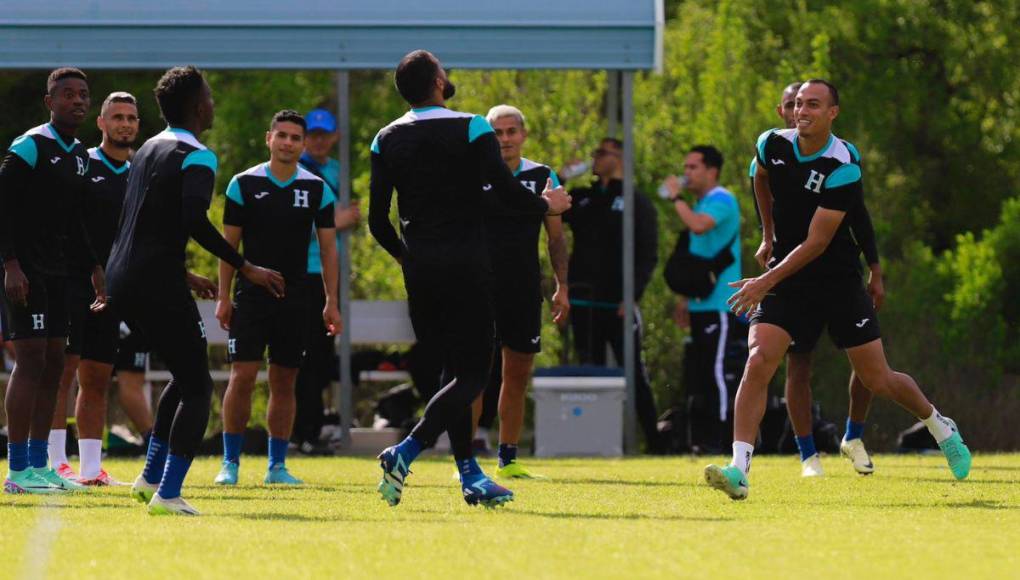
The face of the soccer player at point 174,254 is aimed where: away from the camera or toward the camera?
away from the camera

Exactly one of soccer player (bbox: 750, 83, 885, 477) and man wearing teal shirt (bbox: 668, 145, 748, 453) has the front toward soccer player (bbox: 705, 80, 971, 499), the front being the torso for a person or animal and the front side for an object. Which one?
soccer player (bbox: 750, 83, 885, 477)

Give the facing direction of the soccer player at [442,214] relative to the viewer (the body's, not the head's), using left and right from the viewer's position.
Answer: facing away from the viewer and to the right of the viewer

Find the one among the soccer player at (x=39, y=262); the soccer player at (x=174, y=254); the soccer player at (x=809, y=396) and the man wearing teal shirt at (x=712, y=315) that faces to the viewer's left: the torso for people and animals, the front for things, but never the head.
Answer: the man wearing teal shirt

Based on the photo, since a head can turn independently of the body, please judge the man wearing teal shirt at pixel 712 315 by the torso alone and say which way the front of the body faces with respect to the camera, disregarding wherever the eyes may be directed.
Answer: to the viewer's left

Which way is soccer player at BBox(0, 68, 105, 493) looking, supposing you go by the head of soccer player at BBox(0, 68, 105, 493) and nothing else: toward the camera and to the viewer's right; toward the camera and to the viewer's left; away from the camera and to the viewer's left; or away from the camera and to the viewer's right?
toward the camera and to the viewer's right

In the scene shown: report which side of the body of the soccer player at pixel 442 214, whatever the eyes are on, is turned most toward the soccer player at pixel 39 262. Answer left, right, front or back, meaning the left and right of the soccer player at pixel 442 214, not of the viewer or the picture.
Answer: left

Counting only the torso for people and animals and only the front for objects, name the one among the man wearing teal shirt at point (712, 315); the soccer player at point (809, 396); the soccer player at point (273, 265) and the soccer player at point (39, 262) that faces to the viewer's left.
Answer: the man wearing teal shirt

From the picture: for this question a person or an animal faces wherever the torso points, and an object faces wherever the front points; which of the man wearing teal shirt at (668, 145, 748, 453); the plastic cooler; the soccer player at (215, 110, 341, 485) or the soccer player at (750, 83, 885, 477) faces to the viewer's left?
the man wearing teal shirt

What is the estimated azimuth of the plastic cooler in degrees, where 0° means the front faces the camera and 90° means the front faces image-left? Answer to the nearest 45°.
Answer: approximately 0°
